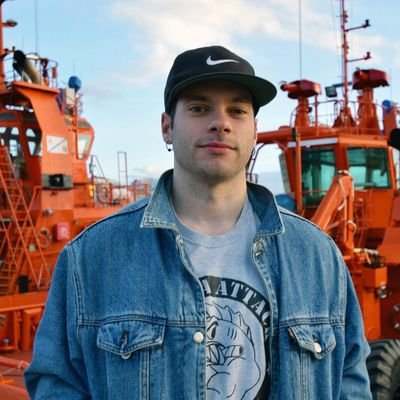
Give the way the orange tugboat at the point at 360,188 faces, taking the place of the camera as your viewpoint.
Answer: facing the viewer and to the left of the viewer

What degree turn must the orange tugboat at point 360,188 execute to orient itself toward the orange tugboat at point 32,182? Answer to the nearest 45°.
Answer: approximately 45° to its right

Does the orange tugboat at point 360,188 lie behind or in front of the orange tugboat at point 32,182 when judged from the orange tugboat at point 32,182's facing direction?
in front

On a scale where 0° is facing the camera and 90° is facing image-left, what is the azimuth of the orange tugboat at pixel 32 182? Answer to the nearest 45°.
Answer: approximately 270°
